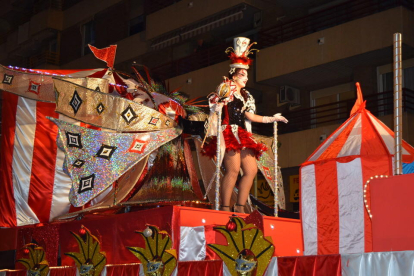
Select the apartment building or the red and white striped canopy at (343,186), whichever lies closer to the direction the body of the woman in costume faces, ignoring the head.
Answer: the red and white striped canopy

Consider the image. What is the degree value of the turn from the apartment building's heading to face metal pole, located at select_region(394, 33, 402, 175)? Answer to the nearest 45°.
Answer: approximately 45° to its left

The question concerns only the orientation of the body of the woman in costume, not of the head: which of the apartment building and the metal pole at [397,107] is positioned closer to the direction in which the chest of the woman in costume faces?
the metal pole

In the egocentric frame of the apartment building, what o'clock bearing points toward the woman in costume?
The woman in costume is roughly at 11 o'clock from the apartment building.

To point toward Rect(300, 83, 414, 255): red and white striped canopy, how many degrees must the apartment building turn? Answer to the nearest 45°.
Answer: approximately 45° to its left

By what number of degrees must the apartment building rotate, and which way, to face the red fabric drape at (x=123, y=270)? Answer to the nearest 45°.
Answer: approximately 45° to its left

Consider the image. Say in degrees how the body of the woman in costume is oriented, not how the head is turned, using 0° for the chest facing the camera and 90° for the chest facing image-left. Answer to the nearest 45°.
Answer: approximately 315°
